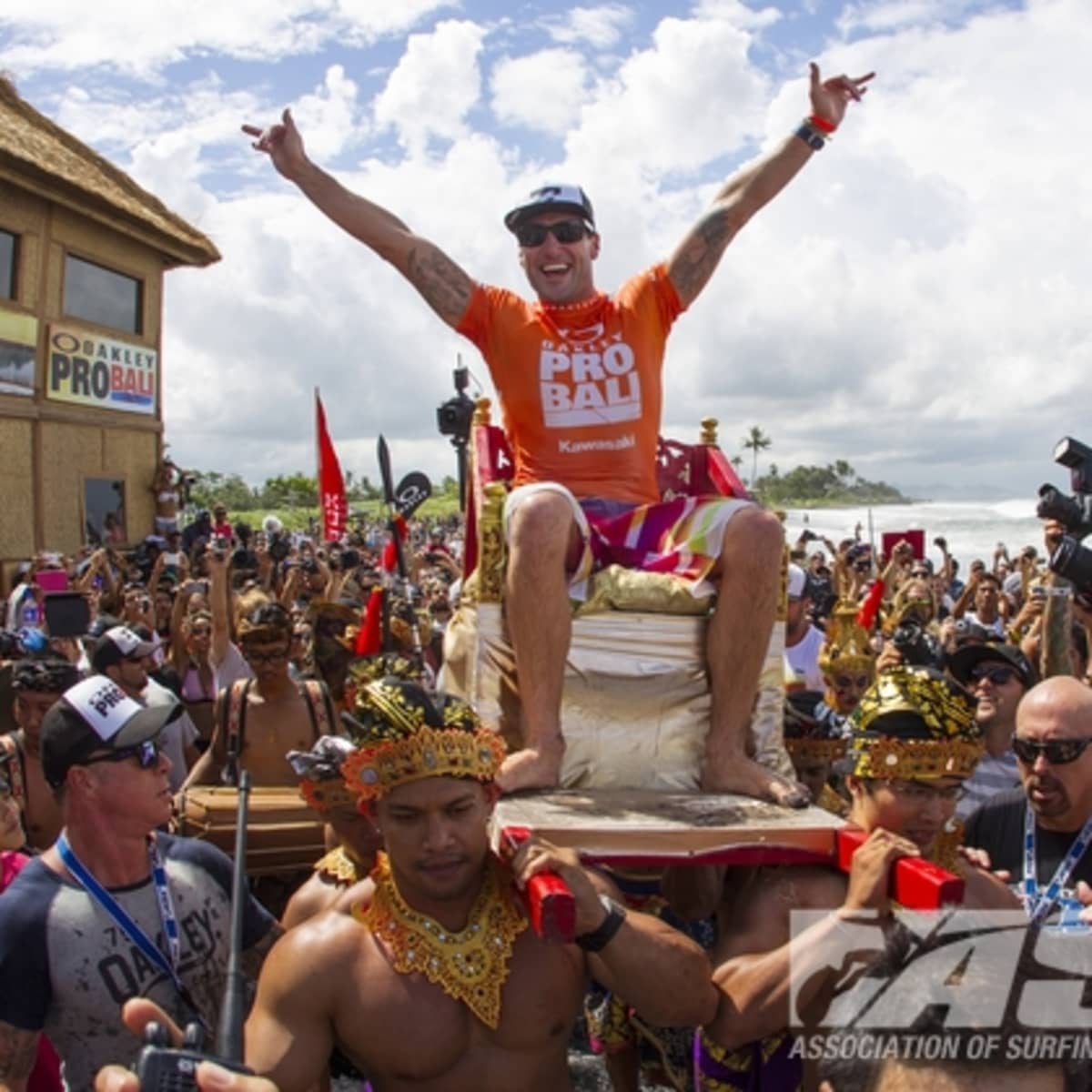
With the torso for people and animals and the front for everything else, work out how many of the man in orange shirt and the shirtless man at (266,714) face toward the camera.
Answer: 2

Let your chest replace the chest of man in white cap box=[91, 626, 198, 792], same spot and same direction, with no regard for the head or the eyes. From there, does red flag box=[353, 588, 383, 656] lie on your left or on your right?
on your left

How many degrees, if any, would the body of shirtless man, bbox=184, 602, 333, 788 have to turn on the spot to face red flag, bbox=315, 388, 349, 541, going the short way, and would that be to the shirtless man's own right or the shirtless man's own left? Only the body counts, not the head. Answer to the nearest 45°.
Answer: approximately 180°

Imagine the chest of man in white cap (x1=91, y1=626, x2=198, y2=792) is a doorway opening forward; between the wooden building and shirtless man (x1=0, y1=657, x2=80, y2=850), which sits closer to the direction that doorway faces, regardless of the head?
the shirtless man

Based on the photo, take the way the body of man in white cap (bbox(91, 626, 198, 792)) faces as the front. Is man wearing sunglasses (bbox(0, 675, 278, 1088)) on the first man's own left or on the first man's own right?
on the first man's own right

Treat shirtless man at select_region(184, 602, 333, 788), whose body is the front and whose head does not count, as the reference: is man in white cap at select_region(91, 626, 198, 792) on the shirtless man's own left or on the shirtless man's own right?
on the shirtless man's own right

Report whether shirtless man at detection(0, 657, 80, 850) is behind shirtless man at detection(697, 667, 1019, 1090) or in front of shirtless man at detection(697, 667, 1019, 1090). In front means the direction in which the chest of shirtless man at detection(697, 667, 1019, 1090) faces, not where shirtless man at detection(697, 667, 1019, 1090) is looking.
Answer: behind

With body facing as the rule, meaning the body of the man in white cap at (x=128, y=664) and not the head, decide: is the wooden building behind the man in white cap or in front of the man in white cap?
behind

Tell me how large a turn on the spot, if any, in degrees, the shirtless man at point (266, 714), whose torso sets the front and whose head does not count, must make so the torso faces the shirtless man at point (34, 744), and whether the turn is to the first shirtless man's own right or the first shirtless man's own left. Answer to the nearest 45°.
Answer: approximately 45° to the first shirtless man's own right

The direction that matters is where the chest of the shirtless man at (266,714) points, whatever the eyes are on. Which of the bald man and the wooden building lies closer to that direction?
the bald man

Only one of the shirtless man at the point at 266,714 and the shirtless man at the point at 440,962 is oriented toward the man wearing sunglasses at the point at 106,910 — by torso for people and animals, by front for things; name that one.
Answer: the shirtless man at the point at 266,714

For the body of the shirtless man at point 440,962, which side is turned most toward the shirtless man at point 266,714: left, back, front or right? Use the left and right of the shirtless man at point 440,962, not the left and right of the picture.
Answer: back

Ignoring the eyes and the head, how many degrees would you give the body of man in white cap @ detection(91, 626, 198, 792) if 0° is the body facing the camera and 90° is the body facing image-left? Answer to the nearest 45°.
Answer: approximately 315°
